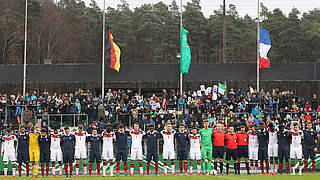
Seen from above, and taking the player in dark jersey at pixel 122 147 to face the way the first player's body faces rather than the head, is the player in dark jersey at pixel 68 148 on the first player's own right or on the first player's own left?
on the first player's own right

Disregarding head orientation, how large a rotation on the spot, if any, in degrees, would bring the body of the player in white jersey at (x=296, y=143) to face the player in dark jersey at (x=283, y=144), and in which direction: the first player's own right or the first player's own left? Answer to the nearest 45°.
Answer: approximately 90° to the first player's own right

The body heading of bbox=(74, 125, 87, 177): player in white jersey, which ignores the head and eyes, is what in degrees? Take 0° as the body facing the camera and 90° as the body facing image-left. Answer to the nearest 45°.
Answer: approximately 0°

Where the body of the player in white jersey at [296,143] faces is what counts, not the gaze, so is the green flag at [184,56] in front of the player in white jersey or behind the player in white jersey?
behind

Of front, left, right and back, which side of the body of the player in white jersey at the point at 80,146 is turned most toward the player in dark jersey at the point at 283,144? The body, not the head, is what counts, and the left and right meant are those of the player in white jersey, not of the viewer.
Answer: left

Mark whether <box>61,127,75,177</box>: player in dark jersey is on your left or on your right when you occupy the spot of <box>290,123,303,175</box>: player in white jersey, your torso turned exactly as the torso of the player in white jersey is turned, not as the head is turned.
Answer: on your right

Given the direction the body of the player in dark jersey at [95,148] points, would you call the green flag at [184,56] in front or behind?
behind
